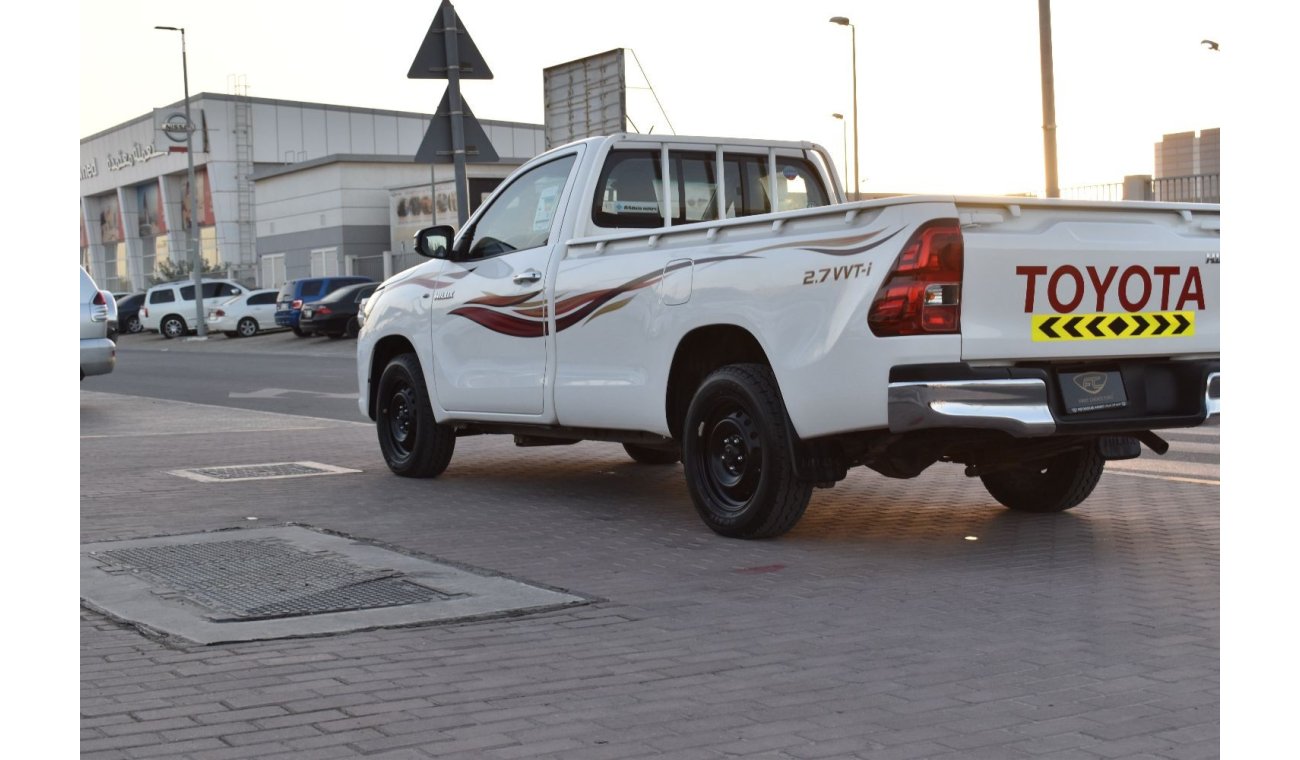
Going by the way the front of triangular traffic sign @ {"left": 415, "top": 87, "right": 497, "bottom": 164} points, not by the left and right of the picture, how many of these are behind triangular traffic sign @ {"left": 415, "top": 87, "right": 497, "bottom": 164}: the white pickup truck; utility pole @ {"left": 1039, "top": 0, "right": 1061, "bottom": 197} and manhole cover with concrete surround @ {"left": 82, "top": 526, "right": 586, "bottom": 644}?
2

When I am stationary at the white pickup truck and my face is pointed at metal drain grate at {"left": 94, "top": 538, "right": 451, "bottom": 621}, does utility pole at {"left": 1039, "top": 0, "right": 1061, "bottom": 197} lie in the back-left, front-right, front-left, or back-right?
back-right

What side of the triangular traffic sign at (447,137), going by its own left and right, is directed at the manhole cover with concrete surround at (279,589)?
back

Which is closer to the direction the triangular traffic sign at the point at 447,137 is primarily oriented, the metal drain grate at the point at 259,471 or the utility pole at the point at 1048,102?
the utility pole

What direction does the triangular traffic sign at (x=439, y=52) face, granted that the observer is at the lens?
facing away from the viewer

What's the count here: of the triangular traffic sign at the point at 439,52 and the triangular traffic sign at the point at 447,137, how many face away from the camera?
2

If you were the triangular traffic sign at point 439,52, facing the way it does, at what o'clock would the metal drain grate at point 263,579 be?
The metal drain grate is roughly at 6 o'clock from the triangular traffic sign.

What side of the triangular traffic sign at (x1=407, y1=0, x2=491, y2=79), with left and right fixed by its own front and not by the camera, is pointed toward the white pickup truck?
back

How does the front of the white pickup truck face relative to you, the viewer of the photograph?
facing away from the viewer and to the left of the viewer

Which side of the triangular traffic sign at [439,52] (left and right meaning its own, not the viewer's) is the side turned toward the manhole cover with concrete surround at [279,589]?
back

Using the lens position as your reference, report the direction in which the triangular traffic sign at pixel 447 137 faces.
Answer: facing away from the viewer

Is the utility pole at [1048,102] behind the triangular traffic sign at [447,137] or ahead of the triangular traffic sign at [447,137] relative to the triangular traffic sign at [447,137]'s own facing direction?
ahead

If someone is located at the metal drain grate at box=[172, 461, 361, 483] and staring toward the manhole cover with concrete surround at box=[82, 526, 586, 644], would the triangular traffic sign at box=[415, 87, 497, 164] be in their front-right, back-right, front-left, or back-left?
back-left
